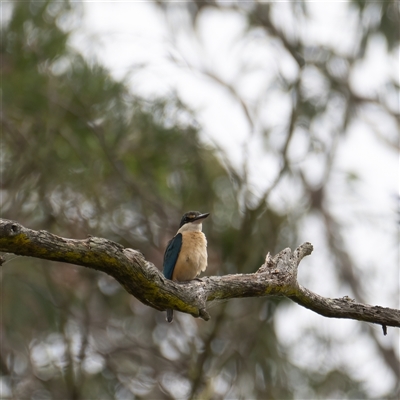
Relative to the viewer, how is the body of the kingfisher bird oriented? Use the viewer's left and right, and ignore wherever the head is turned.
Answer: facing the viewer and to the right of the viewer
